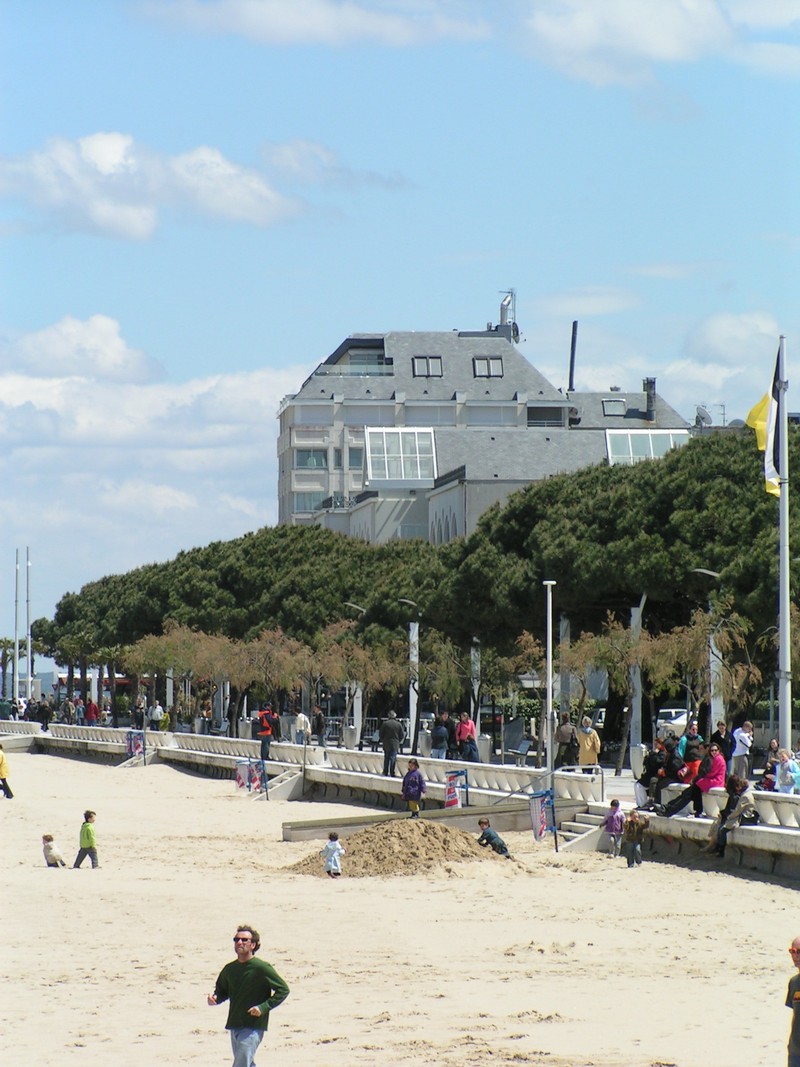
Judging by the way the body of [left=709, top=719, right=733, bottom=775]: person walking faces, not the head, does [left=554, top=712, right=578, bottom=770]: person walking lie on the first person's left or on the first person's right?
on the first person's right

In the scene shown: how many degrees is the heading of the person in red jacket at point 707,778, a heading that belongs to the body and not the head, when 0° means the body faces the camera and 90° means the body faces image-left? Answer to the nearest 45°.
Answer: approximately 90°

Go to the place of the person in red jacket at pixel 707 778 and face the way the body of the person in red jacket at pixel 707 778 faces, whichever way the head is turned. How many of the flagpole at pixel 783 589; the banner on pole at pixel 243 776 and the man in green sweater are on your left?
1

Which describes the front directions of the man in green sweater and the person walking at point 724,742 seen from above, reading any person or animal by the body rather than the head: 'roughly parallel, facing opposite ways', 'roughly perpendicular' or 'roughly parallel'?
roughly parallel

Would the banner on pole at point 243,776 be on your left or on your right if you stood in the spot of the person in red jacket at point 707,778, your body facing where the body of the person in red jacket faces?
on your right

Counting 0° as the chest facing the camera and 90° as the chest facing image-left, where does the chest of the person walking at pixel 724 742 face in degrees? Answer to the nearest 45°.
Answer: approximately 45°

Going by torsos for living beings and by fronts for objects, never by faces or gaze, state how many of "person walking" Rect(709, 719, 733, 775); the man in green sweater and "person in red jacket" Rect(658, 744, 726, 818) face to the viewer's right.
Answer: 0
